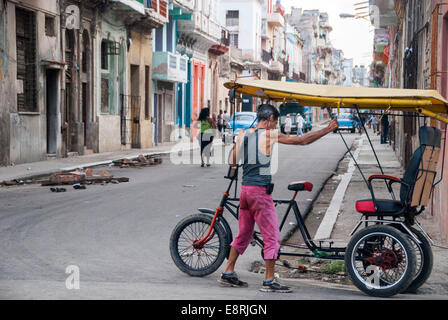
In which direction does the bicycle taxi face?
to the viewer's left

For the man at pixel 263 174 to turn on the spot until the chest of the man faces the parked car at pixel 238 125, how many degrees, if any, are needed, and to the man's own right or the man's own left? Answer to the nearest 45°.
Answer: approximately 45° to the man's own left

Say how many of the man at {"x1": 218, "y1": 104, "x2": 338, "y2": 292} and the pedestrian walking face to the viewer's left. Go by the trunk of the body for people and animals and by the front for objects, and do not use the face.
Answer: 0

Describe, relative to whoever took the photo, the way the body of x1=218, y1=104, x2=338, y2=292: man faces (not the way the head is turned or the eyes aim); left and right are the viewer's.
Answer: facing away from the viewer and to the right of the viewer

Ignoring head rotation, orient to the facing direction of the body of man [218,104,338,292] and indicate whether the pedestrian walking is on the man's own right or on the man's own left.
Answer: on the man's own left
